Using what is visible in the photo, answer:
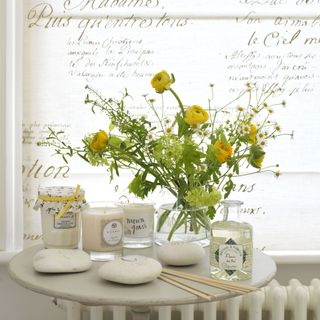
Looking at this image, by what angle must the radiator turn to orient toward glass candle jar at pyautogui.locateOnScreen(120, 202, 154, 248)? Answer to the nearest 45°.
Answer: approximately 45° to its right

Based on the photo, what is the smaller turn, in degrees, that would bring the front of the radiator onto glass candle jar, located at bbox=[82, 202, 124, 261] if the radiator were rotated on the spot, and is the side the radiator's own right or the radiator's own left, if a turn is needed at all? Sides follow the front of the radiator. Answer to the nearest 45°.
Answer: approximately 45° to the radiator's own right

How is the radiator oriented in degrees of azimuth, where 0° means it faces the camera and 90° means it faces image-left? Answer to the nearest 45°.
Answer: approximately 0°

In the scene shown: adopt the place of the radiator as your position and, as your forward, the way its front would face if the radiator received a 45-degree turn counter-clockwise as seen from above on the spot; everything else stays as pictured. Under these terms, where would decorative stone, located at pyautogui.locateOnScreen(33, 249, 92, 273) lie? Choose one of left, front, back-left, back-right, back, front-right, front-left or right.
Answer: right
